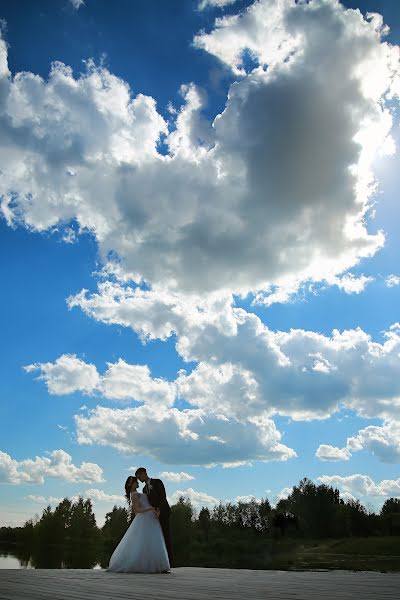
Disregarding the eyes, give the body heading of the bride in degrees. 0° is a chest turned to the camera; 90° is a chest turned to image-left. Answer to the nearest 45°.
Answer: approximately 270°
